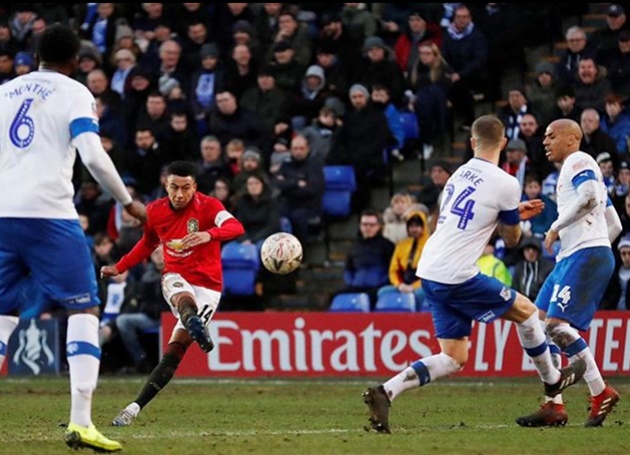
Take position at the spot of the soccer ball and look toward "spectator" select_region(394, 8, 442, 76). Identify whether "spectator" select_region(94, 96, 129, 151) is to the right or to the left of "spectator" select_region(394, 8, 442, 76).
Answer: left

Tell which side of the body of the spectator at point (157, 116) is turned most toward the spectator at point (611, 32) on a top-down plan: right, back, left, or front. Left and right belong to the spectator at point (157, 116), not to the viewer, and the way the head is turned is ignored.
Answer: left

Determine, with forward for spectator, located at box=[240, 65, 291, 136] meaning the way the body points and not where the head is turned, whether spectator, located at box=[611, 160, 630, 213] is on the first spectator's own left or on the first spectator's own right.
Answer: on the first spectator's own left

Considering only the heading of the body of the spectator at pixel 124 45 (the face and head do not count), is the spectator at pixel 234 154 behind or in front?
in front

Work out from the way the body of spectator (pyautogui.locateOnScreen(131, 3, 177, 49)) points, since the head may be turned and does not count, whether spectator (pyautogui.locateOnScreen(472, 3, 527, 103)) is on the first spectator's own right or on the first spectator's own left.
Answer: on the first spectator's own left

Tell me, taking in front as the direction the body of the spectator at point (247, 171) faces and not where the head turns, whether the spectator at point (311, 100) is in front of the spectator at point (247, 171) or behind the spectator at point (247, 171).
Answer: behind

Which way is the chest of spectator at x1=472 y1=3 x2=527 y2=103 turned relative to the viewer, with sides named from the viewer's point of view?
facing the viewer and to the left of the viewer

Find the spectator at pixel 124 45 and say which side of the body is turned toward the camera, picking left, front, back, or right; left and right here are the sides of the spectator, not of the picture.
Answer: front

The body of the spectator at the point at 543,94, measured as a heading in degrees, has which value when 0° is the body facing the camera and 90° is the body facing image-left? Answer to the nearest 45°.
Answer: approximately 0°

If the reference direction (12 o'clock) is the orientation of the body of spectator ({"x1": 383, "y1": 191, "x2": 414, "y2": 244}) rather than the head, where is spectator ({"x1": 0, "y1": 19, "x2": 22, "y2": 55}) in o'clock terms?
spectator ({"x1": 0, "y1": 19, "x2": 22, "y2": 55}) is roughly at 4 o'clock from spectator ({"x1": 383, "y1": 191, "x2": 414, "y2": 244}).

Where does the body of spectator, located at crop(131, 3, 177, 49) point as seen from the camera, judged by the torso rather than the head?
toward the camera

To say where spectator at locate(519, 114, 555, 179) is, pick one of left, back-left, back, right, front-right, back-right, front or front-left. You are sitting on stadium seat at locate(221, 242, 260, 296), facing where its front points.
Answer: left
